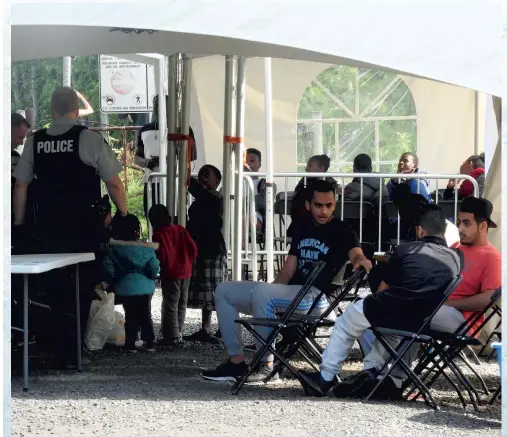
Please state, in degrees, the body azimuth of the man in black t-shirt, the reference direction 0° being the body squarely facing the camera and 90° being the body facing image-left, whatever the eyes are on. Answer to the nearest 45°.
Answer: approximately 45°

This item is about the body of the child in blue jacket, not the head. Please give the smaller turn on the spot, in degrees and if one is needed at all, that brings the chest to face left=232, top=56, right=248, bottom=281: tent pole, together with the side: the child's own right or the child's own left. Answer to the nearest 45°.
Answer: approximately 45° to the child's own right

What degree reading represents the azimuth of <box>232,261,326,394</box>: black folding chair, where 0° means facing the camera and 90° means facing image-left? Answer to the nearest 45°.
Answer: approximately 90°

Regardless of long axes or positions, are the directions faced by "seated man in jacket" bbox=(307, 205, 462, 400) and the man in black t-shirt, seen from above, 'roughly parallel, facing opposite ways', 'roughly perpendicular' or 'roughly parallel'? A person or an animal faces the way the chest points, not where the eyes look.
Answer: roughly perpendicular

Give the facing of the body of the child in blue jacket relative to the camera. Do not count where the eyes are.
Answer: away from the camera
